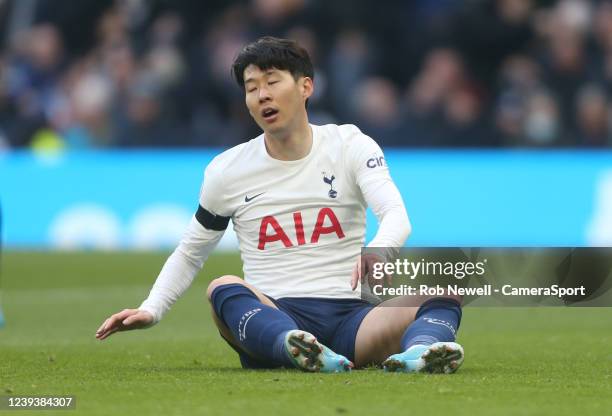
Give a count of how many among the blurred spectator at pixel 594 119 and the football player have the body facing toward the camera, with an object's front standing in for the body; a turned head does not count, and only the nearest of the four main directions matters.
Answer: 2

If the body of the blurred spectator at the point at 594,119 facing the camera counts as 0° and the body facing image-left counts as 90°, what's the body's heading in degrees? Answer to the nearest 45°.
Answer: approximately 0°

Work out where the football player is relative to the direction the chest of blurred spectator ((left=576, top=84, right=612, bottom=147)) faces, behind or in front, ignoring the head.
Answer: in front

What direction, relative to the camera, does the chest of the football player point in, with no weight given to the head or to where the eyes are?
toward the camera

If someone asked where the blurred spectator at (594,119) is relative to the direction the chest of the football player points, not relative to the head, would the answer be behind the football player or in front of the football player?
behind
